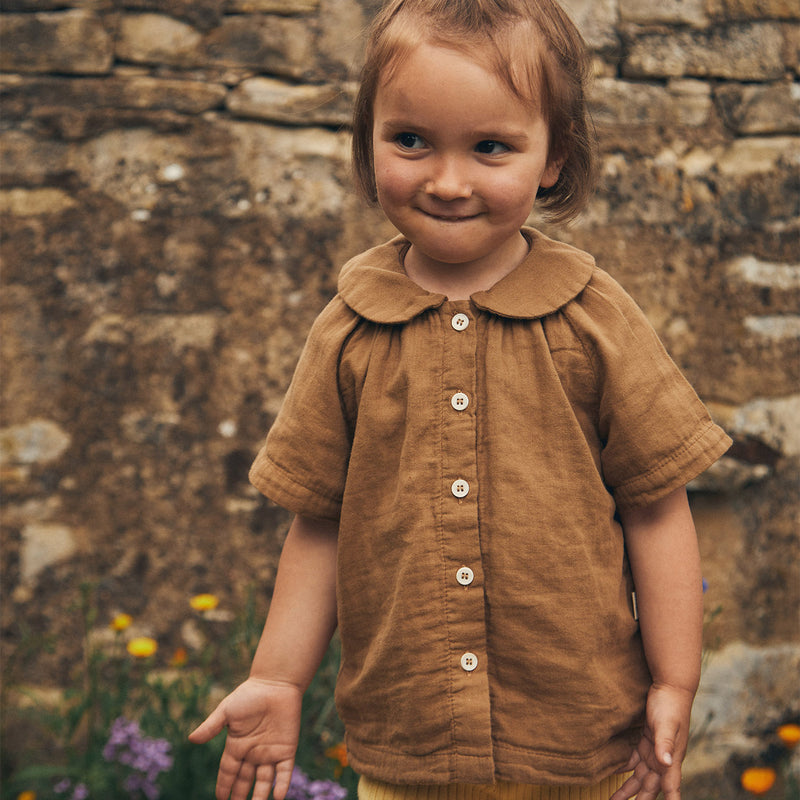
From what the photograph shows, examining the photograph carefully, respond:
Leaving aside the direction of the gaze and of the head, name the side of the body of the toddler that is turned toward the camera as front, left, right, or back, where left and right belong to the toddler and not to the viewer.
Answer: front

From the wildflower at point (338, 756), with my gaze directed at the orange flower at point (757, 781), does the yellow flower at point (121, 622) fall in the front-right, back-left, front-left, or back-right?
back-left
